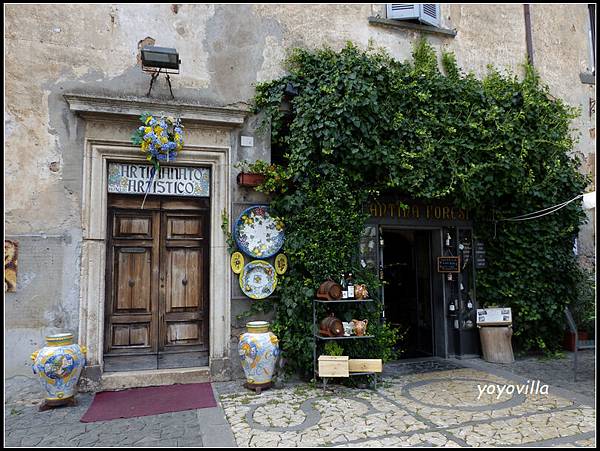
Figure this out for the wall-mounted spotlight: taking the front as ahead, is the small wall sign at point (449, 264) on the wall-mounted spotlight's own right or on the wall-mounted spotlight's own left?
on the wall-mounted spotlight's own left

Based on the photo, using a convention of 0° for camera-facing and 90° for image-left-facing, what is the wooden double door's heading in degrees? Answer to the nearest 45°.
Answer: approximately 0°

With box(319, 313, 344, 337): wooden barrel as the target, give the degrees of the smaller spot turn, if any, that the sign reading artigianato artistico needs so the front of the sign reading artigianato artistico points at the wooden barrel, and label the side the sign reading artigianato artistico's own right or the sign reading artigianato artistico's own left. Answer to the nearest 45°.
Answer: approximately 45° to the sign reading artigianato artistico's own left

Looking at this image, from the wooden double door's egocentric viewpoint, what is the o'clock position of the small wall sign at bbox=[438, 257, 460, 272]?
The small wall sign is roughly at 9 o'clock from the wooden double door.

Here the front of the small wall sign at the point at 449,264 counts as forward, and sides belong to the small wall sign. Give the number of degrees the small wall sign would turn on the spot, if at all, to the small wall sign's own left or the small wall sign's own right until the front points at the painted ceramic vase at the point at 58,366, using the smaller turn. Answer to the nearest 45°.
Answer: approximately 45° to the small wall sign's own right

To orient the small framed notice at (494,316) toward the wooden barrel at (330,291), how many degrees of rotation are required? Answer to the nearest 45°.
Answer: approximately 45° to its right

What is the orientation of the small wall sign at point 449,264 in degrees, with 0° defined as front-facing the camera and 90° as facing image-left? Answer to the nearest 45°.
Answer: approximately 0°
